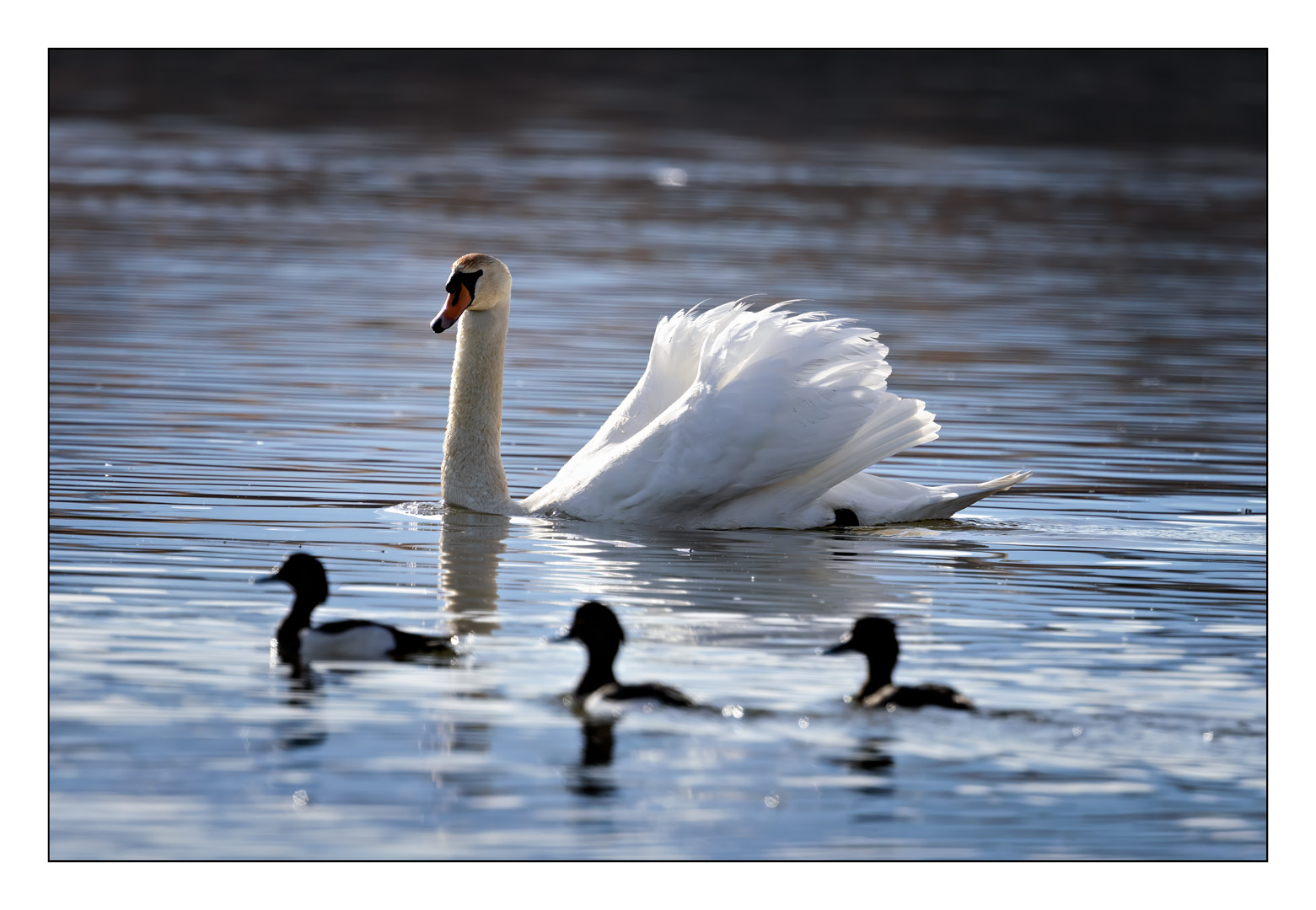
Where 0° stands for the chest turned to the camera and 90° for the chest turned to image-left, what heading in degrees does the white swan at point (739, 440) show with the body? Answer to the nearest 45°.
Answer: approximately 90°

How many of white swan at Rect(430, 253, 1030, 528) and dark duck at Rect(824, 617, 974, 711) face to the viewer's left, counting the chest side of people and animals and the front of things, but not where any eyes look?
2

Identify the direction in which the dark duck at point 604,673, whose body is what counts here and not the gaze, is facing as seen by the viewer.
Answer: to the viewer's left

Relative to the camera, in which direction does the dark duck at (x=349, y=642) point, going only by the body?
to the viewer's left

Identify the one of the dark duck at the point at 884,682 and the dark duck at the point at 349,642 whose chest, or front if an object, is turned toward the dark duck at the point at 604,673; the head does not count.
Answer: the dark duck at the point at 884,682

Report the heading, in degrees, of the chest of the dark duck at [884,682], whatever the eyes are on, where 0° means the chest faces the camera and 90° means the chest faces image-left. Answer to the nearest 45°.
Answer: approximately 90°

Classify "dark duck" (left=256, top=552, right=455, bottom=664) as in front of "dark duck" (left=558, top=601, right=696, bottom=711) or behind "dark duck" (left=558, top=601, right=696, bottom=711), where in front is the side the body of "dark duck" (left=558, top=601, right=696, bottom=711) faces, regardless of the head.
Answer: in front

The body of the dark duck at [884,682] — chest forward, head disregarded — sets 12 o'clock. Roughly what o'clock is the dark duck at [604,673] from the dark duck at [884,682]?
the dark duck at [604,673] is roughly at 12 o'clock from the dark duck at [884,682].

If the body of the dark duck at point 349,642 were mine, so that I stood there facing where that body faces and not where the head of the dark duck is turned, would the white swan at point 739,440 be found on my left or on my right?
on my right
